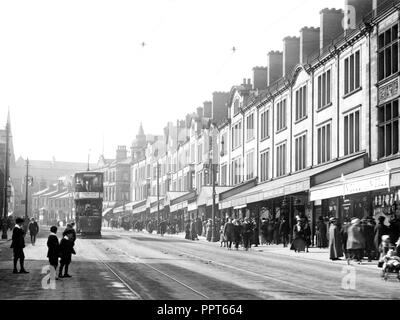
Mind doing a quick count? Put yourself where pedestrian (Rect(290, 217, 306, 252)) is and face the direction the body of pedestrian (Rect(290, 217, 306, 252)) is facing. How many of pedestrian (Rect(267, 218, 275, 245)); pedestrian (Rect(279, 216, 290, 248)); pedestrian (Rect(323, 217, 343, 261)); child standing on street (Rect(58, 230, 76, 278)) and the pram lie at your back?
2

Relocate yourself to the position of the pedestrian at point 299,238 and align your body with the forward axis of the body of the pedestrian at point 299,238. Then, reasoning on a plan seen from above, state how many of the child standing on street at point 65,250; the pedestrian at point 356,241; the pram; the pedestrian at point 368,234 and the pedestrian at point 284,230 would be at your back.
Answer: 1

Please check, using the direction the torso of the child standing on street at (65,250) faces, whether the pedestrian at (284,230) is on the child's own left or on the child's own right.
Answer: on the child's own left

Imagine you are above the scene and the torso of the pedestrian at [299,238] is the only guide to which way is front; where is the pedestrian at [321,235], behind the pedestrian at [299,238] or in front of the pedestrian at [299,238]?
behind

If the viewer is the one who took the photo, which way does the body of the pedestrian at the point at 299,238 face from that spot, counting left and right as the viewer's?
facing the viewer
